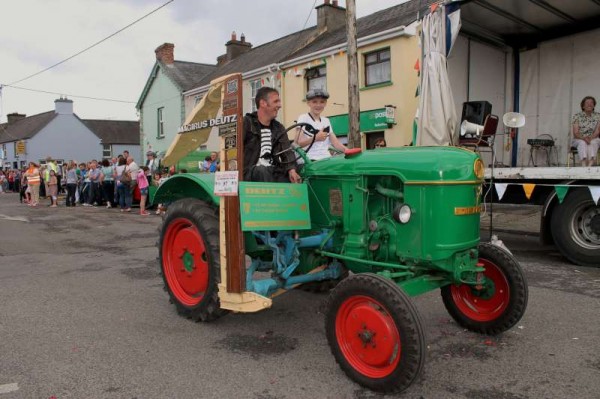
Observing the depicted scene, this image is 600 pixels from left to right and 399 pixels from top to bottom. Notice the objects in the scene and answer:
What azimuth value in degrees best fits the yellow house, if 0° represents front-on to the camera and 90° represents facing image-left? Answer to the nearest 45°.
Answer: approximately 45°

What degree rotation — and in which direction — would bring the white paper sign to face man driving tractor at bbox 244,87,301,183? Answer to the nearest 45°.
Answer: approximately 135° to its left

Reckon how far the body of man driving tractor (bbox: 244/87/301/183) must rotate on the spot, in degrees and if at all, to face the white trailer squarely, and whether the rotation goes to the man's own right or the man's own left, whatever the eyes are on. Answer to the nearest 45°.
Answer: approximately 90° to the man's own left

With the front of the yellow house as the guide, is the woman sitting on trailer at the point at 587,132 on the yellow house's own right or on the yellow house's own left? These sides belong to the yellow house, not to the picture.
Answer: on the yellow house's own left

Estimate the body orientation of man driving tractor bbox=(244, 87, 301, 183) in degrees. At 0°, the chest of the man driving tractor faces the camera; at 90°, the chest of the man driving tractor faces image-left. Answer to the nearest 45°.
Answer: approximately 315°

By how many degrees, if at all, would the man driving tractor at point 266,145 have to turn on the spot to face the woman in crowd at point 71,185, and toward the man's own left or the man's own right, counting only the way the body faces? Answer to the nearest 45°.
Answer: approximately 180°

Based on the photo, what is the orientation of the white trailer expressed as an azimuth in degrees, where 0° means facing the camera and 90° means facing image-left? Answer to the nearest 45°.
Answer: approximately 270°

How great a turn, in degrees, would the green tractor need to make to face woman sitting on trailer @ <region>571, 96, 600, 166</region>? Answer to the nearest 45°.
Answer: approximately 90° to its left
